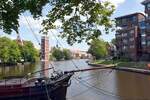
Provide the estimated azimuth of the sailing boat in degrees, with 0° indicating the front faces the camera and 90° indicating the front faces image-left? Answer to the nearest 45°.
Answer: approximately 270°
